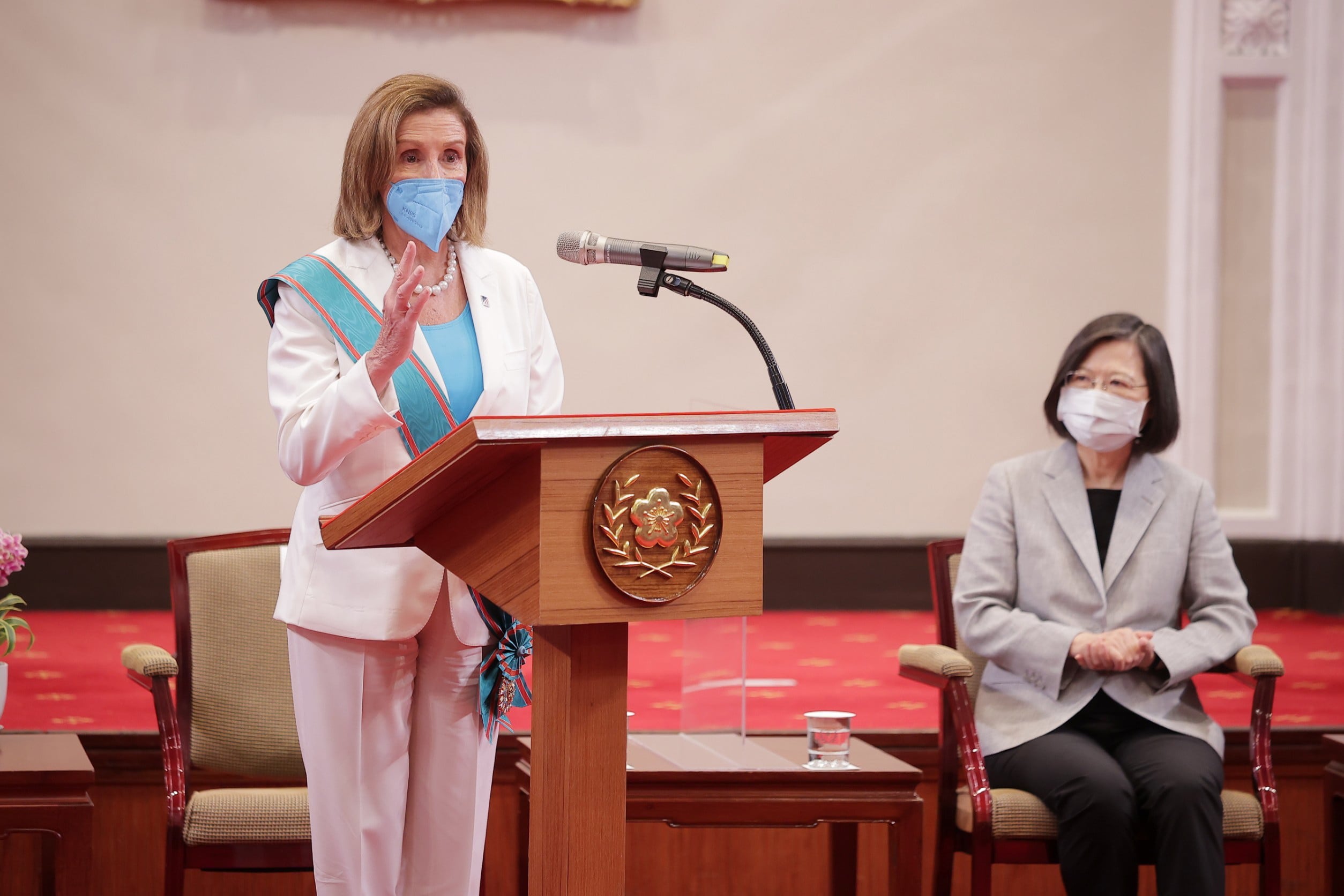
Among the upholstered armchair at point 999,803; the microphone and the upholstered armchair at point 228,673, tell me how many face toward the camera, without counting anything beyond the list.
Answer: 2

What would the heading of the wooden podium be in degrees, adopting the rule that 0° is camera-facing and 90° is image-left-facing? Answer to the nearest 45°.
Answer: approximately 315°

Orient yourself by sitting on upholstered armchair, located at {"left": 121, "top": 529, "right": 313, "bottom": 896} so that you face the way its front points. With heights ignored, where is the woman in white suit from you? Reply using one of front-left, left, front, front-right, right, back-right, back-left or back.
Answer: front

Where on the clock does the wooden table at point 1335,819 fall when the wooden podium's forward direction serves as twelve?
The wooden table is roughly at 9 o'clock from the wooden podium.

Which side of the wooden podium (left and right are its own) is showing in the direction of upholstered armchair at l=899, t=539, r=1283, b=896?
left

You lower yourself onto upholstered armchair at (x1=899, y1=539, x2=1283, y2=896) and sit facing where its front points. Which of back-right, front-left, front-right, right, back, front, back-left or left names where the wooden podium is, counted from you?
front

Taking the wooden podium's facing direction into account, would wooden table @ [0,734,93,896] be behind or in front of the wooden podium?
behind

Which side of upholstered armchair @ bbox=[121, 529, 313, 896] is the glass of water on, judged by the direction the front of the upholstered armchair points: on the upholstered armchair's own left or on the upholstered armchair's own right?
on the upholstered armchair's own left

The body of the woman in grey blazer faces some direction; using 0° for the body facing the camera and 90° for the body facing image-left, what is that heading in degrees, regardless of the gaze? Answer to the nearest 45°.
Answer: approximately 0°

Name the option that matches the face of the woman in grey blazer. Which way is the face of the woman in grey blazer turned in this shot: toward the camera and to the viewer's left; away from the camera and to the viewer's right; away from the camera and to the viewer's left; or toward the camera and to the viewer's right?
toward the camera and to the viewer's left

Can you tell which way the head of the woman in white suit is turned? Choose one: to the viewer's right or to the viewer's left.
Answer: to the viewer's right

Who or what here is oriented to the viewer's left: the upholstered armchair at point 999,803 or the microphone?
the microphone

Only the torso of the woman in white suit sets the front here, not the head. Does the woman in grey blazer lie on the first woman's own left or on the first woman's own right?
on the first woman's own left

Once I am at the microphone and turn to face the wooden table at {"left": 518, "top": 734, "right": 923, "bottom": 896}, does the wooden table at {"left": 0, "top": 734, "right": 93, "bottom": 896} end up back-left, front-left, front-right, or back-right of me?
front-left

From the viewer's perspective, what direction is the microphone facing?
to the viewer's left

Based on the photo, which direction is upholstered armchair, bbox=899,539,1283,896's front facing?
toward the camera
